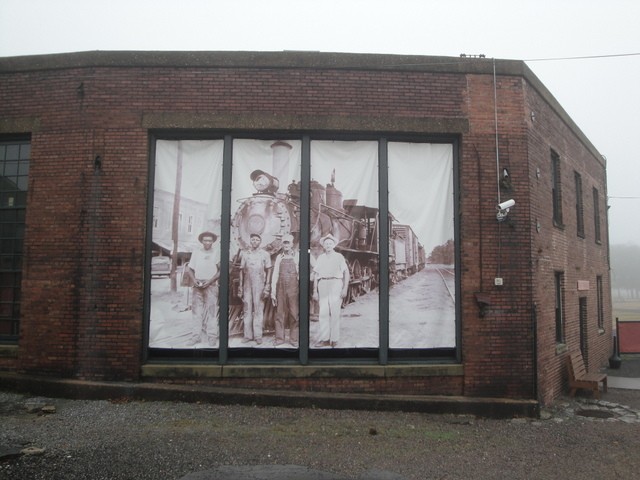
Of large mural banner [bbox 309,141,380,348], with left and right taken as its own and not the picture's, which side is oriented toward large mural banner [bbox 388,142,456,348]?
left

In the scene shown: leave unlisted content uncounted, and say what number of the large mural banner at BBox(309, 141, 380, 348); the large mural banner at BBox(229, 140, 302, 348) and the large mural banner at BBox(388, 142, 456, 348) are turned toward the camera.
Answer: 3

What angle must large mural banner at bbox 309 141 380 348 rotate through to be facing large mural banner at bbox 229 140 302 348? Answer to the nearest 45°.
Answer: approximately 90° to its right

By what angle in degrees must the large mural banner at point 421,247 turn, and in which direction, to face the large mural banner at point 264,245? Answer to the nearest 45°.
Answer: approximately 90° to its right

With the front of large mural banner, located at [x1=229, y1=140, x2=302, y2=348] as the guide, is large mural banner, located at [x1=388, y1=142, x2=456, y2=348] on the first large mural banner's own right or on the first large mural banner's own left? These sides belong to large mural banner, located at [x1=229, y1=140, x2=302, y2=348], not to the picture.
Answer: on the first large mural banner's own left

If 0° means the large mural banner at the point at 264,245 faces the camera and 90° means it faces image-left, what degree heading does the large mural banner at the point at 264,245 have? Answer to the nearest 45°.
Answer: approximately 0°

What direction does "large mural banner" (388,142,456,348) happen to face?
toward the camera

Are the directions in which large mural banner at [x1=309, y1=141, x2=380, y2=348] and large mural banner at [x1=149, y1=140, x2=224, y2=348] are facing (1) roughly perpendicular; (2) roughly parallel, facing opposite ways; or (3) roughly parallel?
roughly parallel

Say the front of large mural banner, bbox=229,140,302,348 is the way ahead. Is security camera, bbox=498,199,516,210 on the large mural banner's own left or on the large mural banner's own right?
on the large mural banner's own left

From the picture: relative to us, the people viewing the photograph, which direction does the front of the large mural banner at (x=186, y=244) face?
facing the viewer

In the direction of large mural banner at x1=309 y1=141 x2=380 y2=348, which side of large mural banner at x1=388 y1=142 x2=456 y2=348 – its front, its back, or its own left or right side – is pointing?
right

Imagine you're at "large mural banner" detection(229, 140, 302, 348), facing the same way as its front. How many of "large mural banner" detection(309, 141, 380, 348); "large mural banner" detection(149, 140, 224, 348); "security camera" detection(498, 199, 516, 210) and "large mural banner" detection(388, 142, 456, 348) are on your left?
3
